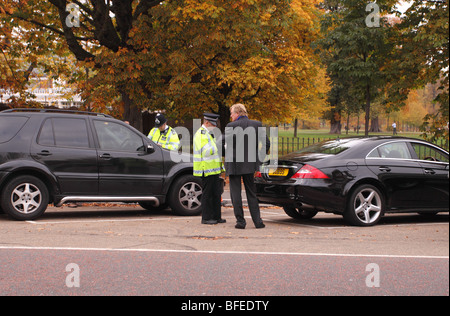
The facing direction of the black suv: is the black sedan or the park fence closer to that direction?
the black sedan

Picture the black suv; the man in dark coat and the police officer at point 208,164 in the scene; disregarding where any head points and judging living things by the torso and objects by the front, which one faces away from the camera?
the man in dark coat

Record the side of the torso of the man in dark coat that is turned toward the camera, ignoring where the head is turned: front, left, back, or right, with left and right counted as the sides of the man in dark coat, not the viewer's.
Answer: back

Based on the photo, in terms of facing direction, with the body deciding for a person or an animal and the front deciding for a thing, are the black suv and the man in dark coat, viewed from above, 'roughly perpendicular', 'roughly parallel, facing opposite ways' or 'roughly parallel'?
roughly perpendicular

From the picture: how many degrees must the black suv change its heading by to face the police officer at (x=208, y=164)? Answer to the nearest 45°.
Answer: approximately 45° to its right

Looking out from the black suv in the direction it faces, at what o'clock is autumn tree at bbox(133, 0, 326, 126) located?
The autumn tree is roughly at 10 o'clock from the black suv.

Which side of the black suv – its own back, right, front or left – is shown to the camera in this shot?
right

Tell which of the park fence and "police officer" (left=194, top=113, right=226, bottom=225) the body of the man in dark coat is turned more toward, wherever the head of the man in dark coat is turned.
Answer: the park fence

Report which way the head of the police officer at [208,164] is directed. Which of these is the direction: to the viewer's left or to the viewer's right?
to the viewer's right

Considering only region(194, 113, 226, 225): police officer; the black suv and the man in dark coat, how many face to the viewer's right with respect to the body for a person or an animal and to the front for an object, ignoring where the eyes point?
2

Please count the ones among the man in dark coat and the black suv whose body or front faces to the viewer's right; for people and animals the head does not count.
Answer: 1

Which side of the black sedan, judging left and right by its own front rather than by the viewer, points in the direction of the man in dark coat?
back
